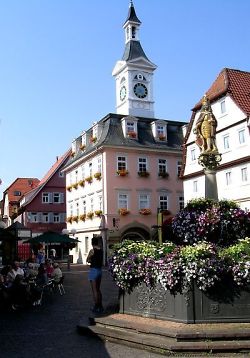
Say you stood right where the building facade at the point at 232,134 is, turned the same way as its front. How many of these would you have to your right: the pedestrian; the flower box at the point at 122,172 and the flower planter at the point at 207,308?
1

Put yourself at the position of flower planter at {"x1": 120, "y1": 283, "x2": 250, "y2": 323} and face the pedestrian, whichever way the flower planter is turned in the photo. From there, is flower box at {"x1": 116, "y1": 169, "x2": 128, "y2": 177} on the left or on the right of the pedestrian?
right

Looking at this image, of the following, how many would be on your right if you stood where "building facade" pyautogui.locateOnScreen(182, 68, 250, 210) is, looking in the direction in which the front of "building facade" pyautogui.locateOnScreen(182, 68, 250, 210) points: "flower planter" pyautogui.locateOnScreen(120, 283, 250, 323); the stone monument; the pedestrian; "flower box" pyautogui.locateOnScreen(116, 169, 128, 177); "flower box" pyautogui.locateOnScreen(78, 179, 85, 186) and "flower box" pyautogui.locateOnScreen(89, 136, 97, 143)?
3

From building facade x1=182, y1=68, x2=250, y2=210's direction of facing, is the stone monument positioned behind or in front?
in front

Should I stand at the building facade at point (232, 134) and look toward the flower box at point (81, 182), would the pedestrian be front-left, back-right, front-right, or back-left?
back-left

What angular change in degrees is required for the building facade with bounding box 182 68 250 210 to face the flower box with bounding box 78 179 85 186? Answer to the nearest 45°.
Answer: approximately 90° to its right

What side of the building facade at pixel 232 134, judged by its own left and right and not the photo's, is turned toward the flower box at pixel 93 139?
right

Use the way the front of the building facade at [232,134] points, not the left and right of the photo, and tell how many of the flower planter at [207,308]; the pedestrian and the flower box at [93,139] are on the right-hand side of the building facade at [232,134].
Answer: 1

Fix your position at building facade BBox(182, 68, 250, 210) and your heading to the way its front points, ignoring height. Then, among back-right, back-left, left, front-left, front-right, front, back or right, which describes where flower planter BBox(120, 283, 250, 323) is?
front-left

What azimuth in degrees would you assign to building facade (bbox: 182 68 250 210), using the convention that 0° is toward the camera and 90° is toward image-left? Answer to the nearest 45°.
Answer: approximately 45°

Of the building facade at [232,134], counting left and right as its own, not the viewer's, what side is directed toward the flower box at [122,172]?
right

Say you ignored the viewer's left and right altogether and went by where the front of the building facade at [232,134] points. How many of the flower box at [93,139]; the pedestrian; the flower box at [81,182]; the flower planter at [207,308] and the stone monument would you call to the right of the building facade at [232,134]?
2
